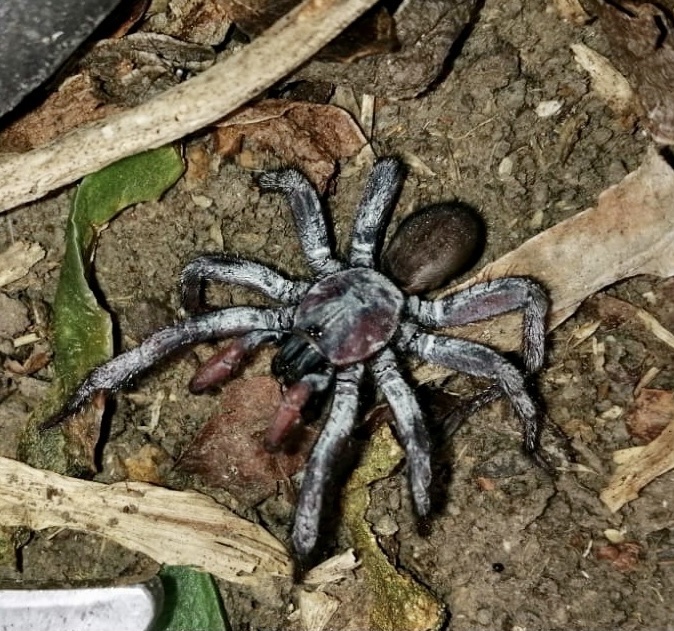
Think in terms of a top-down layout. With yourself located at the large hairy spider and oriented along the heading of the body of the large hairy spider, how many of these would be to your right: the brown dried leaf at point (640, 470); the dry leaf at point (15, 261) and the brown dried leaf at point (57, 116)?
2

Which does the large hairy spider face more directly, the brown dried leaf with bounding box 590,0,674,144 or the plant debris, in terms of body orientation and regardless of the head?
the plant debris

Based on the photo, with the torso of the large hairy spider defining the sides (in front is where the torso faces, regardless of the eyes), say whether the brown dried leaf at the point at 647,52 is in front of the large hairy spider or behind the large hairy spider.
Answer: behind

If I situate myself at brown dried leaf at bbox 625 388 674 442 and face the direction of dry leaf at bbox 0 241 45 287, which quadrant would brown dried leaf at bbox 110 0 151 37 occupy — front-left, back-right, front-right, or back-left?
front-right

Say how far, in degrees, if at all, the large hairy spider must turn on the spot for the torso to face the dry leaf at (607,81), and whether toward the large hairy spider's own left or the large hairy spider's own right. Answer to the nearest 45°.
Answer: approximately 135° to the large hairy spider's own left

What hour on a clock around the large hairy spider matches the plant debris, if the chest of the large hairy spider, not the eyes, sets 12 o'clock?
The plant debris is roughly at 1 o'clock from the large hairy spider.

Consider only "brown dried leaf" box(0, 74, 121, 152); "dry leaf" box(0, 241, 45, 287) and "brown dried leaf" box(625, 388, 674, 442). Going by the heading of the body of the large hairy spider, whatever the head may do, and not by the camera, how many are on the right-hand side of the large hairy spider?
2

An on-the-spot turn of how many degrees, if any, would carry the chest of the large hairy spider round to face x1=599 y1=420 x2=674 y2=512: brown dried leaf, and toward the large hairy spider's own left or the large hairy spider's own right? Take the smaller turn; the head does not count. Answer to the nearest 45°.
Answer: approximately 90° to the large hairy spider's own left

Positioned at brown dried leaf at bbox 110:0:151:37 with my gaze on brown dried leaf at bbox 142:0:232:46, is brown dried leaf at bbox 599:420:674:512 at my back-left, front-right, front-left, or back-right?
front-right

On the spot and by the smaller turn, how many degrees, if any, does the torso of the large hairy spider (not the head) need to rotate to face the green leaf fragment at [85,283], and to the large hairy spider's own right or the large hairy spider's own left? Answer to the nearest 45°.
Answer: approximately 90° to the large hairy spider's own right

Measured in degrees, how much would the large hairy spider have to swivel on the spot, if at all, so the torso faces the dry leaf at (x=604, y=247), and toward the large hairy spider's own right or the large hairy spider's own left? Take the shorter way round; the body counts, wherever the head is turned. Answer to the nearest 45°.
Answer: approximately 135° to the large hairy spider's own left

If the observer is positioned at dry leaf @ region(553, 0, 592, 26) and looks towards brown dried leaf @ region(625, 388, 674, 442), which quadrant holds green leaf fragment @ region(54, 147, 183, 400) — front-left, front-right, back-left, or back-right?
front-right

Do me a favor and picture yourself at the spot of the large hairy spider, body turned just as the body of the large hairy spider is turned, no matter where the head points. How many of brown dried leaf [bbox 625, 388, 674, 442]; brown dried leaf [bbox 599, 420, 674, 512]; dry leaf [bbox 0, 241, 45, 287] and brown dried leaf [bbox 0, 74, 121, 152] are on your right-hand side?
2

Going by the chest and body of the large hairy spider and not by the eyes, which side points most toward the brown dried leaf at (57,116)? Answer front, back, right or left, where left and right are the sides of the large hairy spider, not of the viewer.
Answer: right

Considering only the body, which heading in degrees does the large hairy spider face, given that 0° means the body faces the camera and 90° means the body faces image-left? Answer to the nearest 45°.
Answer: approximately 45°
